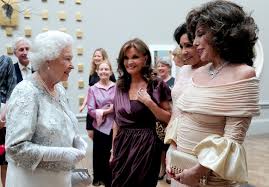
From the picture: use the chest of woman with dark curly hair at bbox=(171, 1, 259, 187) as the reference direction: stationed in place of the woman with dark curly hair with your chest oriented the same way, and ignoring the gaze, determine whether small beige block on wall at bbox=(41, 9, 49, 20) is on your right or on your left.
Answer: on your right

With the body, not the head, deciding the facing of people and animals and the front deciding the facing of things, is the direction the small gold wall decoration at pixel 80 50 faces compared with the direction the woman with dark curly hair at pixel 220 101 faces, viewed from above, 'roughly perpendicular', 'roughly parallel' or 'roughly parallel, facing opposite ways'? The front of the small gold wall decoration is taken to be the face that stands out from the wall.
roughly perpendicular

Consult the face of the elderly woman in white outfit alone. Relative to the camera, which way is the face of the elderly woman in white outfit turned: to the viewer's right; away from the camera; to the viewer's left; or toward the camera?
to the viewer's right

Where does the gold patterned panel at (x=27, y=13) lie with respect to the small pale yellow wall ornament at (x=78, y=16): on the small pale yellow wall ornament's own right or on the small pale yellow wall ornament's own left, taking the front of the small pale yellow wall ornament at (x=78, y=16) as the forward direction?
on the small pale yellow wall ornament's own right

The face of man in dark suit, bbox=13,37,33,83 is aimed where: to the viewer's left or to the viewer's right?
to the viewer's right

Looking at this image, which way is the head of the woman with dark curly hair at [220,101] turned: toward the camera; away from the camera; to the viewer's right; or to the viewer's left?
to the viewer's left

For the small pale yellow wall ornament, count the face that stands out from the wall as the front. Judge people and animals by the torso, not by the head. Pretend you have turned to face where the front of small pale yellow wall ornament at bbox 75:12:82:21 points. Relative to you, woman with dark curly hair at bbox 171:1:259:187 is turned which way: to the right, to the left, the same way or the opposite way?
to the right

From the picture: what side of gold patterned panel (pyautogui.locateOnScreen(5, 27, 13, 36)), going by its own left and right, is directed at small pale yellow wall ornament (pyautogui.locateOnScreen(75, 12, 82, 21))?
left

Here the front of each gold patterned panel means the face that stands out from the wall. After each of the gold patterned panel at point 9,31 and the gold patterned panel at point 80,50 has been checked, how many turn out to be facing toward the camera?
2

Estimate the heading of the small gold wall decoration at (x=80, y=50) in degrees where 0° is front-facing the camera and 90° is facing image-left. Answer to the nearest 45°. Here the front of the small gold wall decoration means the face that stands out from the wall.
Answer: approximately 0°

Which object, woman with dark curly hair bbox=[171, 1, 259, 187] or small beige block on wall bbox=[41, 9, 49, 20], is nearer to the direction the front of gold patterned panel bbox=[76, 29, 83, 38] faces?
the woman with dark curly hair

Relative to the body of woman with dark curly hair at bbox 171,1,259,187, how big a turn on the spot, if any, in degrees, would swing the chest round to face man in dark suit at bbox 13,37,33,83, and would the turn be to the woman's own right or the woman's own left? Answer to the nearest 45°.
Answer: approximately 90° to the woman's own right
